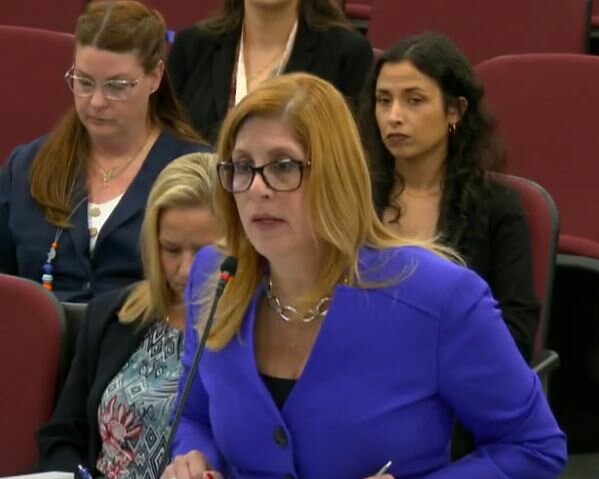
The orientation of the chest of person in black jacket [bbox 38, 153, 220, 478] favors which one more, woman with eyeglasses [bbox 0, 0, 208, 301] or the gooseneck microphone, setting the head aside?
the gooseneck microphone

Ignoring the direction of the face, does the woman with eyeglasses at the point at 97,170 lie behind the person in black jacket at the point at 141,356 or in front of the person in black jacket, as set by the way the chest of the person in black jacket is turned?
behind

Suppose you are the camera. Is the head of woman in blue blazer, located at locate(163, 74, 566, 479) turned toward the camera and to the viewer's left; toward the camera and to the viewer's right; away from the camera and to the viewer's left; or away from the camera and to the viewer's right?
toward the camera and to the viewer's left

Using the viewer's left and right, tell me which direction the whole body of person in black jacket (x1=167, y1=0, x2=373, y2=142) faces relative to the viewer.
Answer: facing the viewer

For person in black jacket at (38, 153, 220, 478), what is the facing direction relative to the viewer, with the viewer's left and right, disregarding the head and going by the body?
facing the viewer and to the right of the viewer

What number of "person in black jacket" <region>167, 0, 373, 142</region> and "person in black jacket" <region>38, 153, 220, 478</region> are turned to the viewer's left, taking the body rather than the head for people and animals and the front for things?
0

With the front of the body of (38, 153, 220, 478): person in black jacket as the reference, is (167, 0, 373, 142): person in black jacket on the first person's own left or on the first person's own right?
on the first person's own left

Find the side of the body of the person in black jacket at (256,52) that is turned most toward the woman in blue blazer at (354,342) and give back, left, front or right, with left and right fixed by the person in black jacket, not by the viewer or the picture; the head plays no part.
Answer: front

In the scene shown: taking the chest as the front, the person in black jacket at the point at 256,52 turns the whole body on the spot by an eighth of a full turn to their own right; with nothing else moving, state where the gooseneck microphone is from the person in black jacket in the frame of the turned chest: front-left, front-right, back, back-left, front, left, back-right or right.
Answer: front-left

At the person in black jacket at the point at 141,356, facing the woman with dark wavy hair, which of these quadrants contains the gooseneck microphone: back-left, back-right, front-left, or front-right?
back-right

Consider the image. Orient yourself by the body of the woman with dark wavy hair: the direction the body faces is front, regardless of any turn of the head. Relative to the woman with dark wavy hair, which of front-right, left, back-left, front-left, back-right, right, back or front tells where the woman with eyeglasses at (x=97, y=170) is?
front-right

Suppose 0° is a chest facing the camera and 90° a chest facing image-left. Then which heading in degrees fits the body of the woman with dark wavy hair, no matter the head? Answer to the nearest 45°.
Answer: approximately 45°

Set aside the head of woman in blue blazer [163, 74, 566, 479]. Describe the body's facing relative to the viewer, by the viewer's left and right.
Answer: facing the viewer and to the left of the viewer
